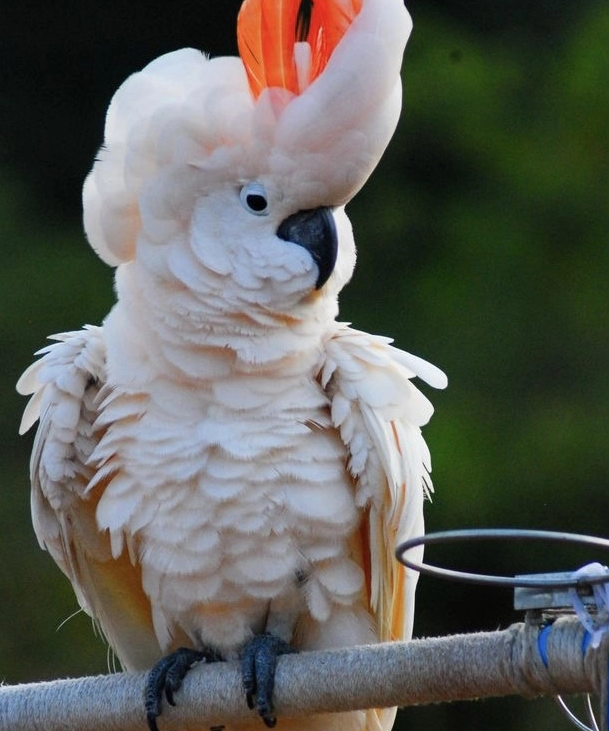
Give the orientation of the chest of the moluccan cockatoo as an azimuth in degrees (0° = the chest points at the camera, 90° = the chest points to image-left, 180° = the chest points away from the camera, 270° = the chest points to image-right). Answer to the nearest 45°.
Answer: approximately 0°

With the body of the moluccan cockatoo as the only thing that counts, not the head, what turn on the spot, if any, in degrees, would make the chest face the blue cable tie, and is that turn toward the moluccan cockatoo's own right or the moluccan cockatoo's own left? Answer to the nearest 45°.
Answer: approximately 45° to the moluccan cockatoo's own left
